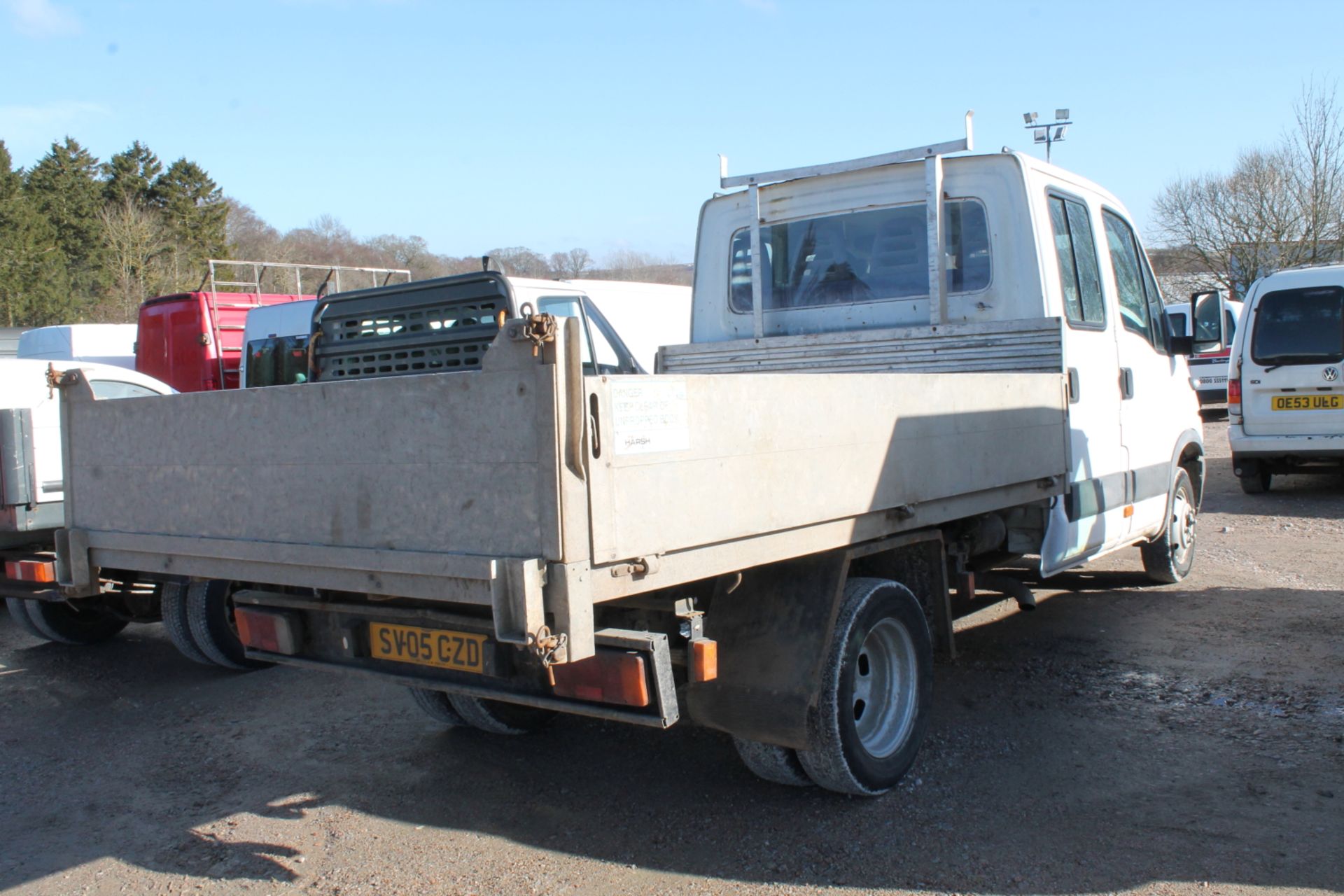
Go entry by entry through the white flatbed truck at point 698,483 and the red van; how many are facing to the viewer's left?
0

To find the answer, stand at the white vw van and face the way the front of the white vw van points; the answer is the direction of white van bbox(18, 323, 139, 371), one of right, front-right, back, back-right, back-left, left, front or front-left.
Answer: left

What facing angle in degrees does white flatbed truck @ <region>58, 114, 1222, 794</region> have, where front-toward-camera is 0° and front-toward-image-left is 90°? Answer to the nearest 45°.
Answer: approximately 225°

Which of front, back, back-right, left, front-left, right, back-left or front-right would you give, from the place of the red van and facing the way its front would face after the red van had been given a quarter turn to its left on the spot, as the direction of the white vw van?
back

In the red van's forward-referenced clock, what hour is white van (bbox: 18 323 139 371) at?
The white van is roughly at 10 o'clock from the red van.

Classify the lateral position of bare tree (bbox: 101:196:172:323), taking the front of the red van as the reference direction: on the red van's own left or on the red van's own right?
on the red van's own left

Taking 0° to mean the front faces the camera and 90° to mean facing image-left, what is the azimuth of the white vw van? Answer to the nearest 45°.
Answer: approximately 180°

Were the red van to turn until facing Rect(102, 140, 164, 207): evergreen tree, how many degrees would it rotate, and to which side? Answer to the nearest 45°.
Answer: approximately 45° to its left

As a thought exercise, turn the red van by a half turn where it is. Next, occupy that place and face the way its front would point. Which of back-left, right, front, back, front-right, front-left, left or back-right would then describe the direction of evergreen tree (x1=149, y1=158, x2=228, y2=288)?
back-right

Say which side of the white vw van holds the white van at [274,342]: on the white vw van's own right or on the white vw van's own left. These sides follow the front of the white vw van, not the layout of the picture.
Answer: on the white vw van's own left

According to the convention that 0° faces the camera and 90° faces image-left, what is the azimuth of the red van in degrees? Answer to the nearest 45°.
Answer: approximately 225°

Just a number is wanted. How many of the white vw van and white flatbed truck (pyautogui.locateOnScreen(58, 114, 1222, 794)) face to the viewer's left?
0

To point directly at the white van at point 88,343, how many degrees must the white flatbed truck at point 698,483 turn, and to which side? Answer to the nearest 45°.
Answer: approximately 90° to its left

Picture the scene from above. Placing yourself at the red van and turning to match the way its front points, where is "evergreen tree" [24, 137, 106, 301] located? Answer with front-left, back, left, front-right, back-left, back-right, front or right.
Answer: front-left
